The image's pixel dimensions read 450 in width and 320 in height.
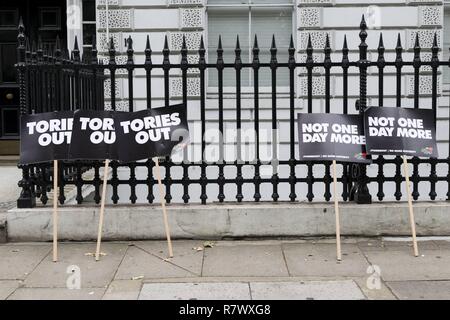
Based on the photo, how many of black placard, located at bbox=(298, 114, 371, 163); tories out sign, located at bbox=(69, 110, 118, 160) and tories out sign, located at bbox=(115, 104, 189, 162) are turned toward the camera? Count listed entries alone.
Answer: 3

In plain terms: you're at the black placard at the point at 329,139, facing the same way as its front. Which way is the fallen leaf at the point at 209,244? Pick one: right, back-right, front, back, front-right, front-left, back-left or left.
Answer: right

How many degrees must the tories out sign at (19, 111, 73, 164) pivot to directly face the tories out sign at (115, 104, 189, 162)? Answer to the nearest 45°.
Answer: approximately 90° to its left

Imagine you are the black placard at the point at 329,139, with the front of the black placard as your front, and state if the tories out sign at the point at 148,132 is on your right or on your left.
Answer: on your right

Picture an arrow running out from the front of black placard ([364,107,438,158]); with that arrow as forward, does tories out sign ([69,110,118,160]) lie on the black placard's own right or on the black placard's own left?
on the black placard's own right

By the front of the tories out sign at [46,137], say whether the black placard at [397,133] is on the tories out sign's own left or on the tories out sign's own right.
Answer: on the tories out sign's own left

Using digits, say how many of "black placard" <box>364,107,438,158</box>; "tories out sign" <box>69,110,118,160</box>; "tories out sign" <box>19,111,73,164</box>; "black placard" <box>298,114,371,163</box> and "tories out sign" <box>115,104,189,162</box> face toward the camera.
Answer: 5

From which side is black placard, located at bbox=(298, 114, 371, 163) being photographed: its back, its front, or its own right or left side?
front

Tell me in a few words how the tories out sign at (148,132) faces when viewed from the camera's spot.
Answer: facing the viewer

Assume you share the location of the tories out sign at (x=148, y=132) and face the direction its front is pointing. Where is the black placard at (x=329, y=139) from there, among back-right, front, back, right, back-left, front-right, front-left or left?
left

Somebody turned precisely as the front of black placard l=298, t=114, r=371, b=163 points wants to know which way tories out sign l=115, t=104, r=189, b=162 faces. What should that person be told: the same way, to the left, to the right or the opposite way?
the same way

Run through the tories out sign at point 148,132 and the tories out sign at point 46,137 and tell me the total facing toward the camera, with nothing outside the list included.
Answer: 2

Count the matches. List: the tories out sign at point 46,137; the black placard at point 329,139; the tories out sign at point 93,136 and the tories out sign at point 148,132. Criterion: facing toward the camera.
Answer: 4
